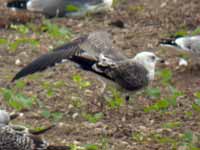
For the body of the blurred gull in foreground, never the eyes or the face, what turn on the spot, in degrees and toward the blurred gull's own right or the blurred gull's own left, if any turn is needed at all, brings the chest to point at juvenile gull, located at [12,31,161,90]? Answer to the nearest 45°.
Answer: approximately 135° to the blurred gull's own right

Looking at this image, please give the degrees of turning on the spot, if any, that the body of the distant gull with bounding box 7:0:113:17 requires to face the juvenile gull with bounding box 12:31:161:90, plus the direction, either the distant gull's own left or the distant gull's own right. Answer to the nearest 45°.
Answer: approximately 90° to the distant gull's own right

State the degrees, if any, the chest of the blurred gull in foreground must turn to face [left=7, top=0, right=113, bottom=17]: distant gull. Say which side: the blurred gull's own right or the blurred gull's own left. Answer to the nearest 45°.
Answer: approximately 90° to the blurred gull's own right

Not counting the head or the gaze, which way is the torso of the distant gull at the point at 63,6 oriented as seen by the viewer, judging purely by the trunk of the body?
to the viewer's right

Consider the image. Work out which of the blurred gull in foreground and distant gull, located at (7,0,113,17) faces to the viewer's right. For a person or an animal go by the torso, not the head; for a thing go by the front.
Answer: the distant gull

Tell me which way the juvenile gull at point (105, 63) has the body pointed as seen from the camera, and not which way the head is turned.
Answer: to the viewer's right

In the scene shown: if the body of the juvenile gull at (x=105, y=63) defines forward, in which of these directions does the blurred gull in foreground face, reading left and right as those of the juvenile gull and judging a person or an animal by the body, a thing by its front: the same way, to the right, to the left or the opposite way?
the opposite way

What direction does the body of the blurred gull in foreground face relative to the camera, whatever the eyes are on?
to the viewer's left
